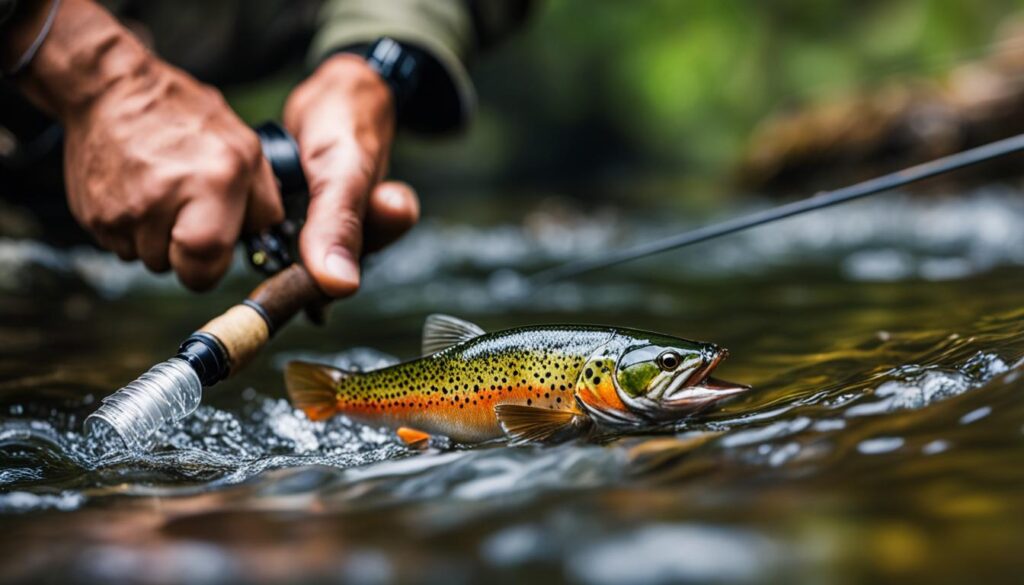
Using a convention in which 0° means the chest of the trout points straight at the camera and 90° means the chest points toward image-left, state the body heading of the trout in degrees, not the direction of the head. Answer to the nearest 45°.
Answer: approximately 270°
